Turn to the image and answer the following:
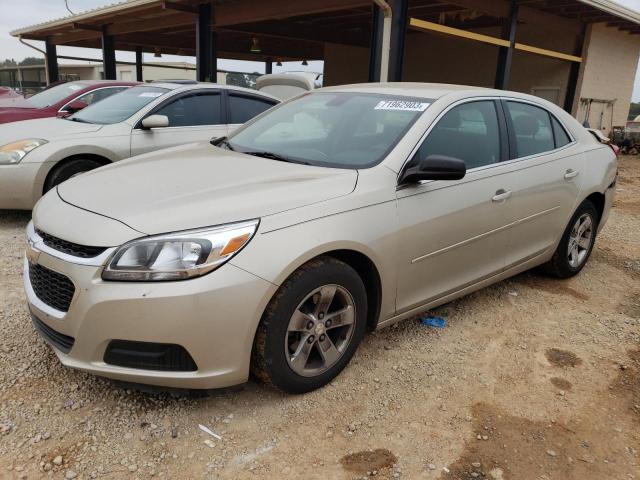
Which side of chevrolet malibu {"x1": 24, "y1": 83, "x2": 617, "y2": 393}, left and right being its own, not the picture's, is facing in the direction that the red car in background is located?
right

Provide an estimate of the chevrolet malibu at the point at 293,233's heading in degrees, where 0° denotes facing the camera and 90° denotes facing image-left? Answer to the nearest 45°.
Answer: approximately 45°

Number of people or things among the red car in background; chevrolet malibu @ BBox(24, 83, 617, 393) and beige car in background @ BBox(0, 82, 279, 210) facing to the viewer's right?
0

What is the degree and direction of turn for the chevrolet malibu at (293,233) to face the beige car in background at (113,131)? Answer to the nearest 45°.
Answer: approximately 90° to its right

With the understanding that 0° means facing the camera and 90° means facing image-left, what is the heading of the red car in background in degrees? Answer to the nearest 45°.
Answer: approximately 45°

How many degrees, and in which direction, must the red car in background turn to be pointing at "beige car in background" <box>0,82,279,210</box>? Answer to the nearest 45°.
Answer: approximately 45° to its left

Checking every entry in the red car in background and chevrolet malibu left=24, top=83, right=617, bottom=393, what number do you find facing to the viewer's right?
0

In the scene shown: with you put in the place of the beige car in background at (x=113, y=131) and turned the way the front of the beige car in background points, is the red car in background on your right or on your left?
on your right

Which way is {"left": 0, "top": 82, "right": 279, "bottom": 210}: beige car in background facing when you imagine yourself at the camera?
facing the viewer and to the left of the viewer

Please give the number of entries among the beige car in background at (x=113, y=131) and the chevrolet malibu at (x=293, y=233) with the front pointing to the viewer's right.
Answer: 0
